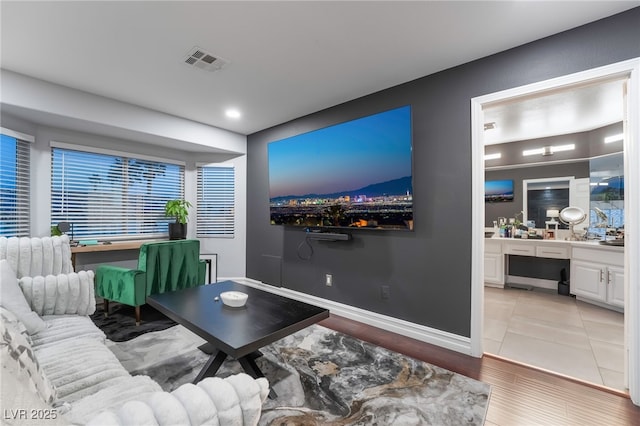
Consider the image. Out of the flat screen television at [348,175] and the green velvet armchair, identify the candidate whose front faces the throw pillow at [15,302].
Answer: the flat screen television

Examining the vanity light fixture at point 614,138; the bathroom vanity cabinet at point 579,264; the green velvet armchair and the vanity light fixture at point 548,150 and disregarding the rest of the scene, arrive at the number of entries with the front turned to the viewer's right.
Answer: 0

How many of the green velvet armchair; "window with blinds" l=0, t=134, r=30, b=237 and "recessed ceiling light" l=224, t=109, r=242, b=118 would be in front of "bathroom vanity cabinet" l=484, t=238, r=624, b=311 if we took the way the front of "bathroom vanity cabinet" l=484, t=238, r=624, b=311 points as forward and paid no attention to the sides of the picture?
3

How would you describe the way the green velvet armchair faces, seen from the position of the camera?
facing away from the viewer and to the left of the viewer

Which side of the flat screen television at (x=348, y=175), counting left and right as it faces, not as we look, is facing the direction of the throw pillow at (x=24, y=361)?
front

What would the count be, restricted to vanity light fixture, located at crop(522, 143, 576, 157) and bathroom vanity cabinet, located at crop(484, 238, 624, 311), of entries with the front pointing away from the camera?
0

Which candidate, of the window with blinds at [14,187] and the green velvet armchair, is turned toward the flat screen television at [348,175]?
the window with blinds

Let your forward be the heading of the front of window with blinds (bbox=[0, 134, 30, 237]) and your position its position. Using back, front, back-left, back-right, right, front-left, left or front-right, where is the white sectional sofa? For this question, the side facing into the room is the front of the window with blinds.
front-right

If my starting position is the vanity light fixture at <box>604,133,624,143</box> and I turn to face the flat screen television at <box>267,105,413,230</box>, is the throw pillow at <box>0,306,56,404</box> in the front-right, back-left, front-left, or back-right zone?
front-left

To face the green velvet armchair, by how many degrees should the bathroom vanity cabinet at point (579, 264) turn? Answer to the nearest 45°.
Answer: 0° — it already faces it

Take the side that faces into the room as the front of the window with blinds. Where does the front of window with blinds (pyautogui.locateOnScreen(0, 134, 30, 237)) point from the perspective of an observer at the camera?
facing the viewer and to the right of the viewer

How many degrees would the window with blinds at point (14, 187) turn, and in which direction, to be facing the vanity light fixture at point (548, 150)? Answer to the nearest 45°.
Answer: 0° — it already faces it

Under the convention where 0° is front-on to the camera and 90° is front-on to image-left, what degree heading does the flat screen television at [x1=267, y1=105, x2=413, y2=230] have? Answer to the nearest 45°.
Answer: approximately 45°
